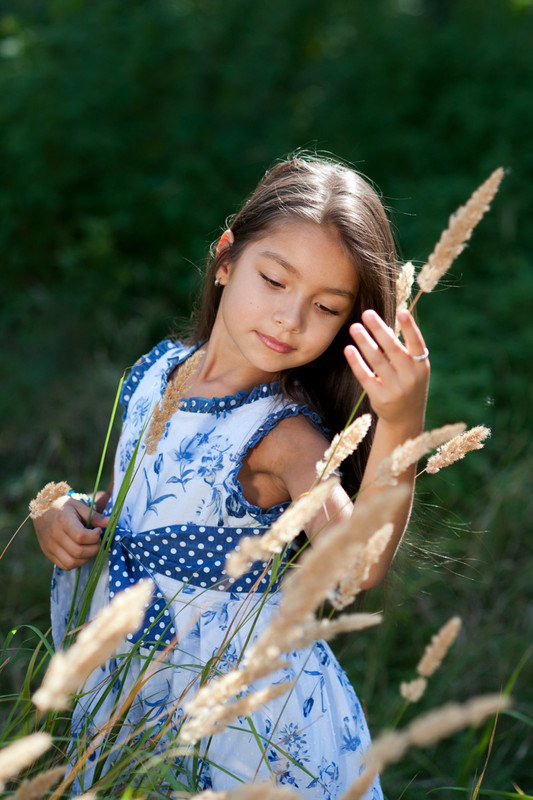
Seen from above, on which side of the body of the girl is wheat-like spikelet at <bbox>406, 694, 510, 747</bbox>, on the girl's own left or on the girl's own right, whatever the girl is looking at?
on the girl's own left

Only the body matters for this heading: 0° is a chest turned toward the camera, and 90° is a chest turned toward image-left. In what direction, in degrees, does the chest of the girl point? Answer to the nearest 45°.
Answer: approximately 45°

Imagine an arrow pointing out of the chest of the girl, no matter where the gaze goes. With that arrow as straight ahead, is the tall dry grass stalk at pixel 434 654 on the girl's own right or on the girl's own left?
on the girl's own left
